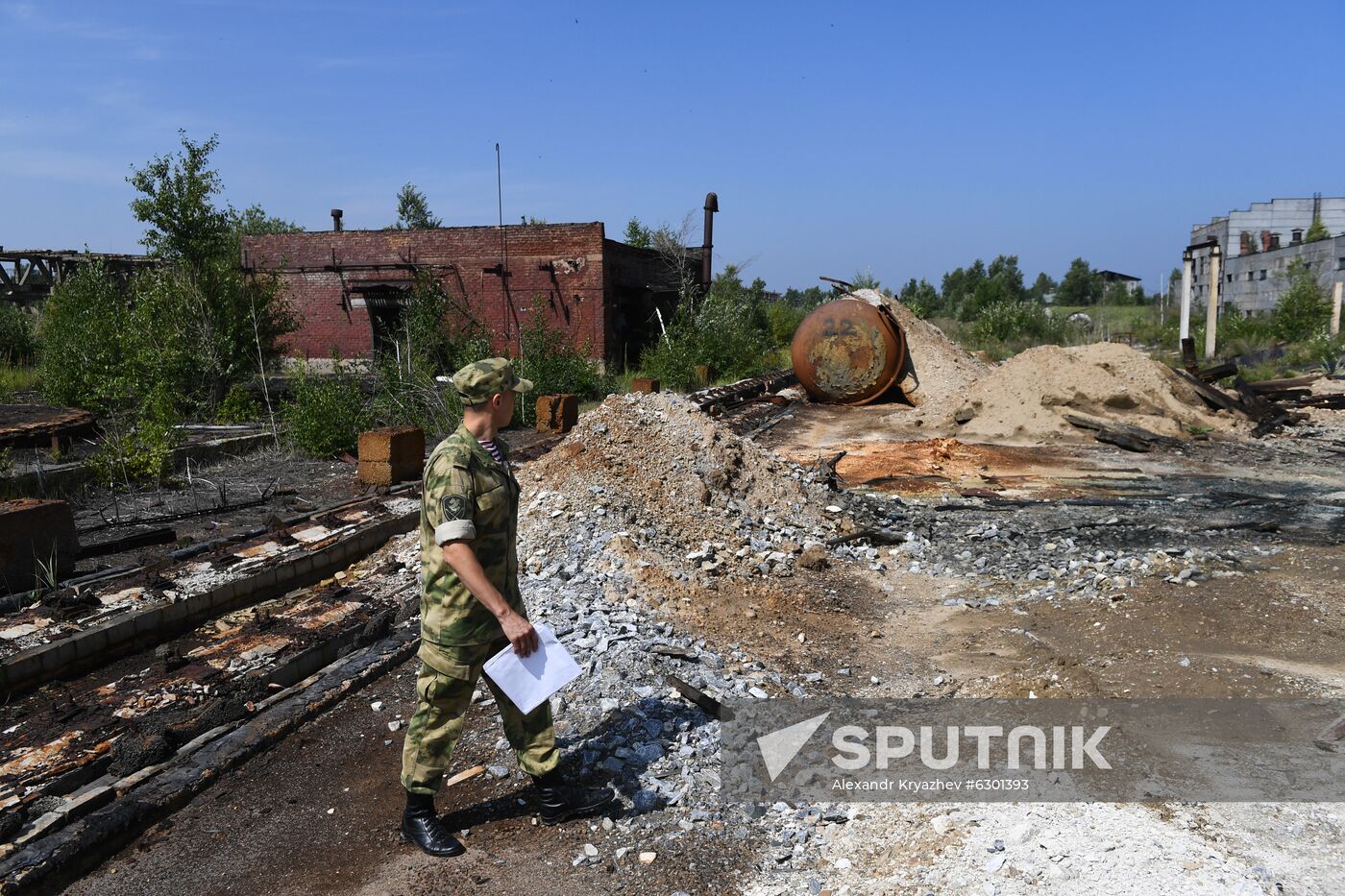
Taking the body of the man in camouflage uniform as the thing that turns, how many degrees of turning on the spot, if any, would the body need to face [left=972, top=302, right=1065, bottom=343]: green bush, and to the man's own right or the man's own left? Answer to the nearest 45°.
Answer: approximately 45° to the man's own left

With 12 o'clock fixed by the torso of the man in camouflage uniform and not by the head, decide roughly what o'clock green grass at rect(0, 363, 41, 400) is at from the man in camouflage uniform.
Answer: The green grass is roughly at 8 o'clock from the man in camouflage uniform.

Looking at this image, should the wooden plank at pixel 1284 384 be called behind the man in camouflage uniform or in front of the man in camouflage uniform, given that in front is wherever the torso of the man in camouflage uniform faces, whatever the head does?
in front

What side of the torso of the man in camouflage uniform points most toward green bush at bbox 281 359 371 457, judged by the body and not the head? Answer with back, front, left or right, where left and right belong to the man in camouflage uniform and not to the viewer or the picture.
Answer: left

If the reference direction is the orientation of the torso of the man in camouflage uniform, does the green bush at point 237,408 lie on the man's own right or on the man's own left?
on the man's own left

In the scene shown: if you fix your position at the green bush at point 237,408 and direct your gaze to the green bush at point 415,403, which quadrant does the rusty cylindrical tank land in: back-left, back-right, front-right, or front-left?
front-left

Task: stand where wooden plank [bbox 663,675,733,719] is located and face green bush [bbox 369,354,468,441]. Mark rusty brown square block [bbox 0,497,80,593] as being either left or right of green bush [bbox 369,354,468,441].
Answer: left

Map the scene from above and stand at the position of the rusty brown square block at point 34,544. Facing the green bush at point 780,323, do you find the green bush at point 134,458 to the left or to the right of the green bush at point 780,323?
left

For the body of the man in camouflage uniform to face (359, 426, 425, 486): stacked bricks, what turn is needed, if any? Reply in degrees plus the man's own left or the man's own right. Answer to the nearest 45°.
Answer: approximately 90° to the man's own left

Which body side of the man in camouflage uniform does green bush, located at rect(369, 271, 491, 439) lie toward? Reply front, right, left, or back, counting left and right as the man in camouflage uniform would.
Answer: left

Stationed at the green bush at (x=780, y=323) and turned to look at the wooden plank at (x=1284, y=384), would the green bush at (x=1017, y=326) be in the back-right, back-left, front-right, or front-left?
front-left

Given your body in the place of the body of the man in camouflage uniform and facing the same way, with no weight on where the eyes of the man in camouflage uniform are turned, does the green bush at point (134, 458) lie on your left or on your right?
on your left

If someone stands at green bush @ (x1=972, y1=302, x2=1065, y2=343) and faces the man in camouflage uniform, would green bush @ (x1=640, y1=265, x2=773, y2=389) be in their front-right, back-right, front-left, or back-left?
front-right

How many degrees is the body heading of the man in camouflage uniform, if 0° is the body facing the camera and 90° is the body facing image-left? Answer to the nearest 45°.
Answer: approximately 270°

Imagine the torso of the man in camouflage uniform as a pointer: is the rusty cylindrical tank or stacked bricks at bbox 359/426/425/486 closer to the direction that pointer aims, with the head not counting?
the rusty cylindrical tank
